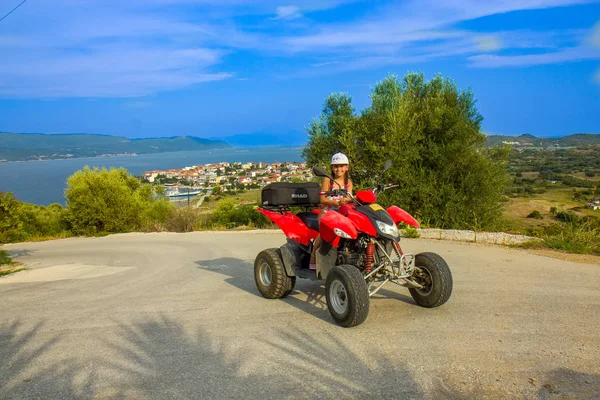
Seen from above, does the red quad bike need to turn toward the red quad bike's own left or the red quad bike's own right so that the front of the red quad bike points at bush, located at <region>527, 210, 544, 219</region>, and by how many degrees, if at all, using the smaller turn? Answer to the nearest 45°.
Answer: approximately 90° to the red quad bike's own left

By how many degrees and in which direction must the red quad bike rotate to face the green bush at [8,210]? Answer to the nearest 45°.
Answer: approximately 180°

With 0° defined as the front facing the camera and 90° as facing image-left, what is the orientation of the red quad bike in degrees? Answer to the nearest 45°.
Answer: approximately 315°

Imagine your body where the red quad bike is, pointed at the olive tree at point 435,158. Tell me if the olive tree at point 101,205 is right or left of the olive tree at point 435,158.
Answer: left

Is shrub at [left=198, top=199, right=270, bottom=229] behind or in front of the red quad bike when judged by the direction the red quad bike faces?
behind

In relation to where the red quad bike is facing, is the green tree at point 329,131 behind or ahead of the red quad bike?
behind

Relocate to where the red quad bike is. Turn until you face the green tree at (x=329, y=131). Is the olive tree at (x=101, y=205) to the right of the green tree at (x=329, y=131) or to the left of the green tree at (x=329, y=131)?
left

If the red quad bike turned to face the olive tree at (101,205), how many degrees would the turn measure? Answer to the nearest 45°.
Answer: approximately 180°

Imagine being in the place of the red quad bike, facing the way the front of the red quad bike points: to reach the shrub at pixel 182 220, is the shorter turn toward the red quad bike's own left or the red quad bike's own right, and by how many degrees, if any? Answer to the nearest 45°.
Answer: approximately 180°

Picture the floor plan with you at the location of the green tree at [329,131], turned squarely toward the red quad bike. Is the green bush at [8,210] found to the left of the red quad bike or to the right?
right

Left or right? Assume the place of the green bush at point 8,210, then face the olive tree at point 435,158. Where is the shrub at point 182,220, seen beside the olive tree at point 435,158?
left

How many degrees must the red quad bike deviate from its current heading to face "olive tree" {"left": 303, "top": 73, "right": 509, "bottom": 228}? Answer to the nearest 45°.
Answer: approximately 135° to its left
